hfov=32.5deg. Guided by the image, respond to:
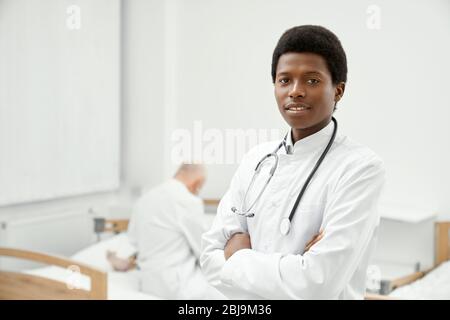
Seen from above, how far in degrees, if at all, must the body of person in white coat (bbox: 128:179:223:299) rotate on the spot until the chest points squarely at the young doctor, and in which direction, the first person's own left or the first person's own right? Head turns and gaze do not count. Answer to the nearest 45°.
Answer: approximately 135° to the first person's own right

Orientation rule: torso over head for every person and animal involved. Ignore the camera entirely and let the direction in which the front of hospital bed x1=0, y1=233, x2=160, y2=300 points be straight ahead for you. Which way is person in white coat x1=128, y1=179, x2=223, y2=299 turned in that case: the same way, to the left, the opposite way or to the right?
the opposite way

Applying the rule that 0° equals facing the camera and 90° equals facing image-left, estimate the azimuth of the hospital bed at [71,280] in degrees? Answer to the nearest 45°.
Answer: approximately 45°

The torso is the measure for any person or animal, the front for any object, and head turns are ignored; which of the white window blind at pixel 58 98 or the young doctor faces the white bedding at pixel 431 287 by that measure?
the white window blind

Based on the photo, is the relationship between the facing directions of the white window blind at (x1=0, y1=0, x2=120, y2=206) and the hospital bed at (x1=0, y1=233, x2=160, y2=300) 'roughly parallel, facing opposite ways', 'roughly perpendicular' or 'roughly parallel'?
roughly perpendicular

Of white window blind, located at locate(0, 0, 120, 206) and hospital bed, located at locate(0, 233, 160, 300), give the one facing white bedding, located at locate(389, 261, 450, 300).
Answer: the white window blind

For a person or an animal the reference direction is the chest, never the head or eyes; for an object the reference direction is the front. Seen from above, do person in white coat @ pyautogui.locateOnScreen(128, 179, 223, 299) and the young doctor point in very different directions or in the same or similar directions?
very different directions

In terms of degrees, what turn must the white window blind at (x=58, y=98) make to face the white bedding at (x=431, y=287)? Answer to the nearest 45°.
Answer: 0° — it already faces it

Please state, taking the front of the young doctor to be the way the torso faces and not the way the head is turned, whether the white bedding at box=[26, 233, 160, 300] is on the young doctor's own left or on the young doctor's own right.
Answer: on the young doctor's own right
